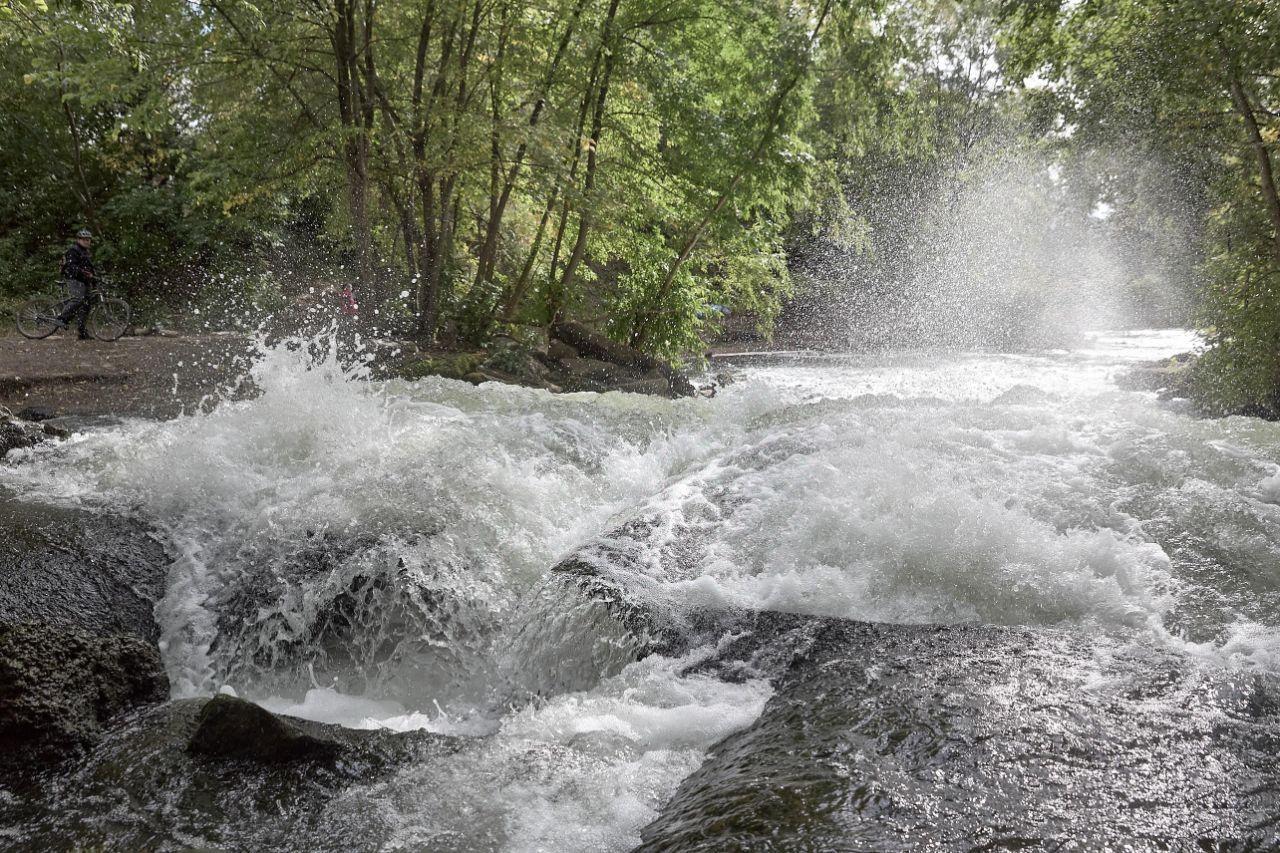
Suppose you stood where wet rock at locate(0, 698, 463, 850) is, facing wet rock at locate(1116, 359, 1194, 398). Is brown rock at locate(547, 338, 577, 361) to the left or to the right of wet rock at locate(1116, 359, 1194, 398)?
left

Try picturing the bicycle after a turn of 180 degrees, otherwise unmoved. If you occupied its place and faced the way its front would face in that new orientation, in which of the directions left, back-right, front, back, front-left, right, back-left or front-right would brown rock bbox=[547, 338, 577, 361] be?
back-left

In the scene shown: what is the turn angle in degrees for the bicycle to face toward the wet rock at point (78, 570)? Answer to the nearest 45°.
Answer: approximately 90° to its right

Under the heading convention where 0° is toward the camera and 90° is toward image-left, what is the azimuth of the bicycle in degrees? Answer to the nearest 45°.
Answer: approximately 270°

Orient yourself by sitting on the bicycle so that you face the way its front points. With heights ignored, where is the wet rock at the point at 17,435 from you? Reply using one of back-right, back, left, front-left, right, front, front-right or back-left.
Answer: right

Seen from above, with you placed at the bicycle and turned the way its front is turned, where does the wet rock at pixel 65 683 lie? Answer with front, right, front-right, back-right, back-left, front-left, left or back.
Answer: right

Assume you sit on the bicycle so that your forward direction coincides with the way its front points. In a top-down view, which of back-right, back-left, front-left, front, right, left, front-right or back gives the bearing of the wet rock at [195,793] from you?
right

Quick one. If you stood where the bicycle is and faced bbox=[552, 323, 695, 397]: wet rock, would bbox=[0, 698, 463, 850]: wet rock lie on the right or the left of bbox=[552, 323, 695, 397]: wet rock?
right

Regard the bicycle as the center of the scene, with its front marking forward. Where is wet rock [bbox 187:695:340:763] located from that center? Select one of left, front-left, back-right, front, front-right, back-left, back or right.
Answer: right

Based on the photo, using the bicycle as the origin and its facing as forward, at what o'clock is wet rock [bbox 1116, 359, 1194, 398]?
The wet rock is roughly at 1 o'clock from the bicycle.

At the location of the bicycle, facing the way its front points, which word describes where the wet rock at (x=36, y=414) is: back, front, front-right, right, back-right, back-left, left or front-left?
right

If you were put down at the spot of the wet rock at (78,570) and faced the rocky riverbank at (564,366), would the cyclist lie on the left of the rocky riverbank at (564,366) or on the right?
left
